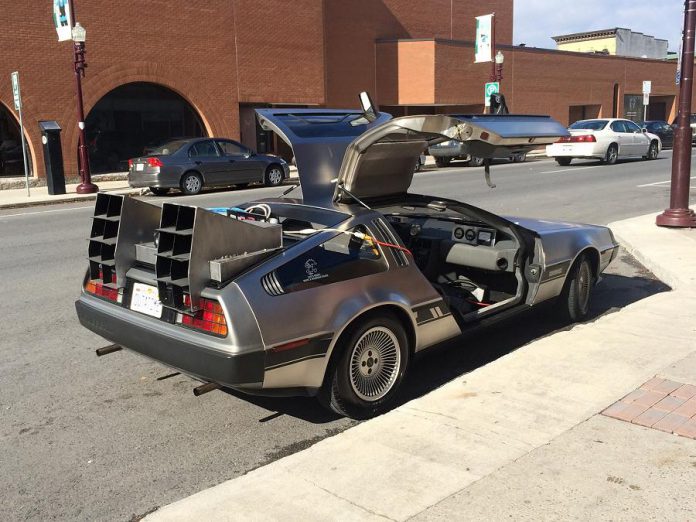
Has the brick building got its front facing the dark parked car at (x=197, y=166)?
yes

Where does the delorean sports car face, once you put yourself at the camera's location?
facing away from the viewer and to the right of the viewer

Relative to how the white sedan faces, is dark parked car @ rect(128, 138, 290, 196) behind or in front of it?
behind

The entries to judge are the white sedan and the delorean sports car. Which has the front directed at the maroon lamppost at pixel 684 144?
the delorean sports car

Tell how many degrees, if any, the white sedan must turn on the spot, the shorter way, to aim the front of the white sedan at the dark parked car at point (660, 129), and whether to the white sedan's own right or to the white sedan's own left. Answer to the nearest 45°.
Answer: approximately 45° to the white sedan's own left

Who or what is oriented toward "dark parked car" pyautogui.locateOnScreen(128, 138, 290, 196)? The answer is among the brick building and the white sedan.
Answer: the brick building

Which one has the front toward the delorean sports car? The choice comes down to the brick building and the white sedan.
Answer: the brick building

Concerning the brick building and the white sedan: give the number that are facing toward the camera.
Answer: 1

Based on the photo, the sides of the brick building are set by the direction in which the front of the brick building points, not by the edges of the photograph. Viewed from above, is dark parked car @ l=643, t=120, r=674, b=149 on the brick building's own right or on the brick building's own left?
on the brick building's own left

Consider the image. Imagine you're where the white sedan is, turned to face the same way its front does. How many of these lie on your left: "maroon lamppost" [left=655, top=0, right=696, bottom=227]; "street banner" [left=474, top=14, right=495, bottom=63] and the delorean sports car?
1

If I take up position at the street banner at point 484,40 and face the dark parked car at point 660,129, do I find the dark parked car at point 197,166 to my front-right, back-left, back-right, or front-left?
back-right

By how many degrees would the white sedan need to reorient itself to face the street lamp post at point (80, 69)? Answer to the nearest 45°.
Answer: approximately 180°

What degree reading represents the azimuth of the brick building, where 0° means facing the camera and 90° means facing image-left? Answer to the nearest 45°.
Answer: approximately 0°

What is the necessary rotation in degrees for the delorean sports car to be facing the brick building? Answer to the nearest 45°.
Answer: approximately 45° to its left

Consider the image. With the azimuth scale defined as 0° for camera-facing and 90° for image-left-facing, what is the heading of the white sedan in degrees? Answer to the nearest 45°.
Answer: approximately 225°

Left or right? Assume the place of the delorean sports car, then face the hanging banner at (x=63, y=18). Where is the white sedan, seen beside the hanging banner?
right
